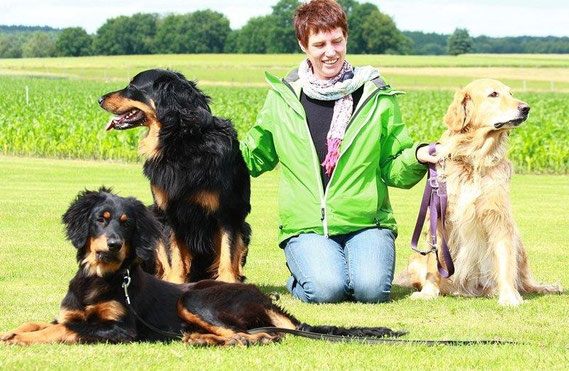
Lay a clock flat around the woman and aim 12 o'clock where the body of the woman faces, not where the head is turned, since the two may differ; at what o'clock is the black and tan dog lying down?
The black and tan dog lying down is roughly at 1 o'clock from the woman.

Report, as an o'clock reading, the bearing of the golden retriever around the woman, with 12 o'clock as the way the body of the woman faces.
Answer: The golden retriever is roughly at 9 o'clock from the woman.

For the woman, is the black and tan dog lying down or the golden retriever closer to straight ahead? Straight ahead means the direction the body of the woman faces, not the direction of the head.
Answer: the black and tan dog lying down

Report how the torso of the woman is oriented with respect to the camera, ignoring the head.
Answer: toward the camera

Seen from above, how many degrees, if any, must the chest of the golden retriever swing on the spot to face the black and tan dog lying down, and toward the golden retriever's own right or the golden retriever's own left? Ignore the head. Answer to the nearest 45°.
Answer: approximately 45° to the golden retriever's own right

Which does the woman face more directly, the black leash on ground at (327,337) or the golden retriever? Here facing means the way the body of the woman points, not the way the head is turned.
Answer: the black leash on ground

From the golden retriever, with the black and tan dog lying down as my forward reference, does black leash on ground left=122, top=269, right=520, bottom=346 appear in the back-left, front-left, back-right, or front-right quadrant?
front-left

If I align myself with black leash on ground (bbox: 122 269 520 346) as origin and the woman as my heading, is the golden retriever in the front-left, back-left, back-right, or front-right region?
front-right

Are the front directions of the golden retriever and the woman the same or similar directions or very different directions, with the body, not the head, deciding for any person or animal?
same or similar directions

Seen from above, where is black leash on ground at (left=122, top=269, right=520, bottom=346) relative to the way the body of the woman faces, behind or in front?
in front

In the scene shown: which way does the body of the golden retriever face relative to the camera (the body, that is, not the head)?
toward the camera

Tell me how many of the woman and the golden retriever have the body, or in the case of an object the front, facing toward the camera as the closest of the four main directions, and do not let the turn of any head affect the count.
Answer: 2
